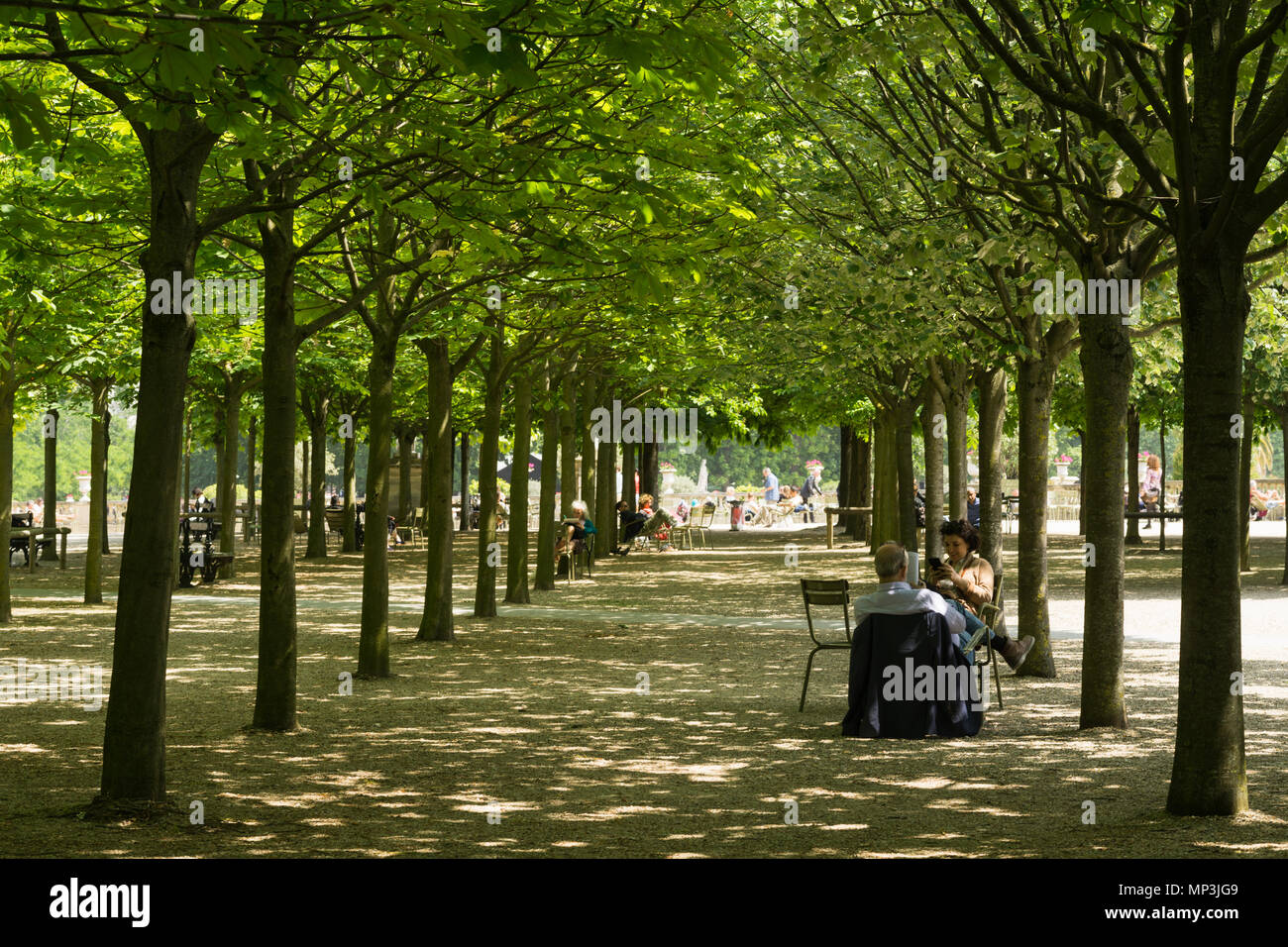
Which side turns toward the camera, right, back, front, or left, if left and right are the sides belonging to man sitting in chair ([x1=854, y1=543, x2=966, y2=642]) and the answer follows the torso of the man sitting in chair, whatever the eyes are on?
back

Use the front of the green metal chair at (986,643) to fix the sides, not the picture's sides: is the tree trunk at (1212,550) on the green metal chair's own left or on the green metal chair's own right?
on the green metal chair's own left

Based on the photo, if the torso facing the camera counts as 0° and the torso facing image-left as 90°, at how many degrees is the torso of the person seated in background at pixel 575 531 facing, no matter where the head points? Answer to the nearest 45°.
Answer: approximately 45°
